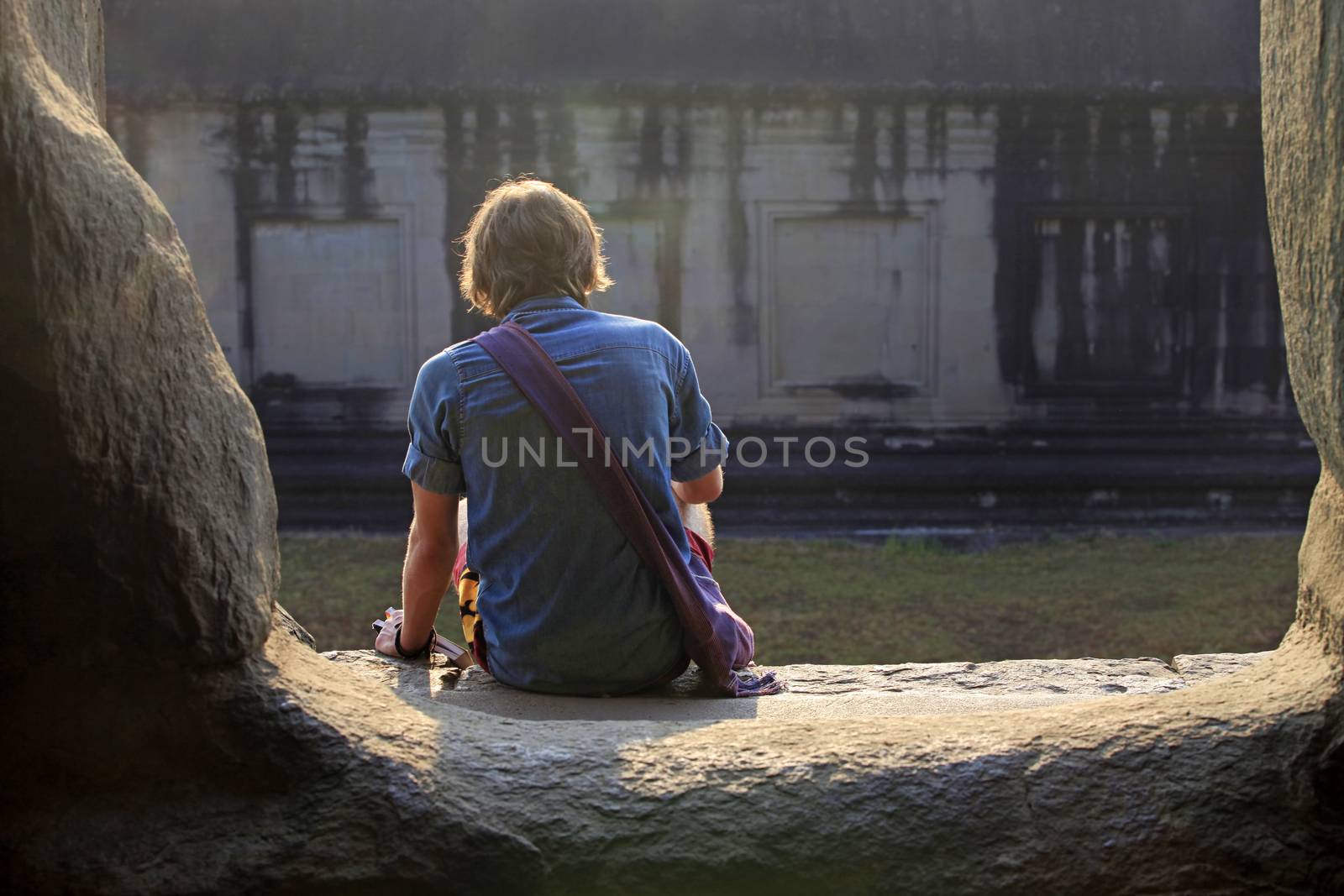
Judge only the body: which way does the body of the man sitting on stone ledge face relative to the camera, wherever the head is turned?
away from the camera

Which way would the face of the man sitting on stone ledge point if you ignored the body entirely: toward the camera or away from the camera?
away from the camera

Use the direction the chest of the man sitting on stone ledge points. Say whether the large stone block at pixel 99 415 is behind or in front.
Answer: behind
